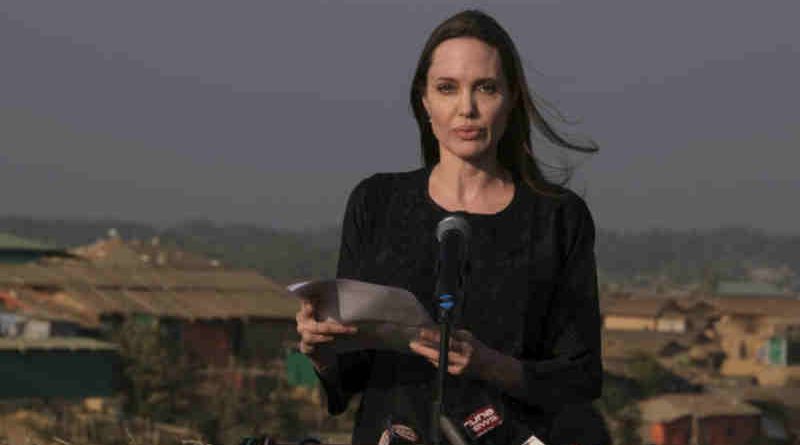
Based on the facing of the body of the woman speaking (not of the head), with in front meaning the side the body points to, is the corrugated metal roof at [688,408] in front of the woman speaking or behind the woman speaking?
behind

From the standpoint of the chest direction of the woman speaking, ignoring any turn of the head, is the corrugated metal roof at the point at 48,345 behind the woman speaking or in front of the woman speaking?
behind

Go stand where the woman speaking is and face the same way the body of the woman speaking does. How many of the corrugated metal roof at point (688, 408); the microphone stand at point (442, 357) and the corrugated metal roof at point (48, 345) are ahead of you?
1

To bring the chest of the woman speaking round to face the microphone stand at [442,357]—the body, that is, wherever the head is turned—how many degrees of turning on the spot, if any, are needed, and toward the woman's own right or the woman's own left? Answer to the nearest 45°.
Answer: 0° — they already face it

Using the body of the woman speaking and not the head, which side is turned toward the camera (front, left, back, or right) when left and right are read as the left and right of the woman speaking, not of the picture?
front
